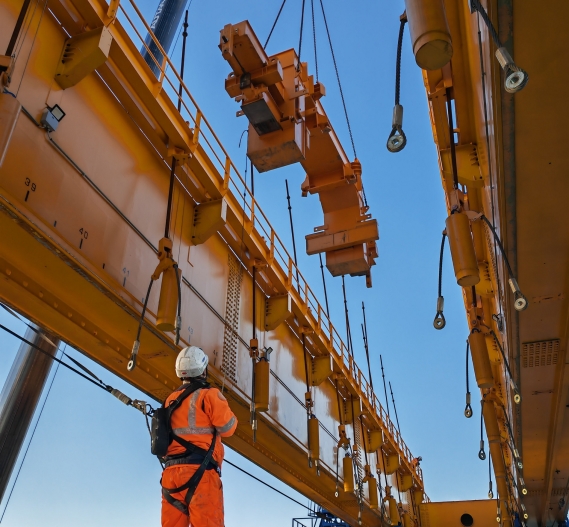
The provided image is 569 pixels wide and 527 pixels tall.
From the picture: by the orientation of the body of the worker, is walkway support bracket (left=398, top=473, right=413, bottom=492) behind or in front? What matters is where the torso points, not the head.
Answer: in front

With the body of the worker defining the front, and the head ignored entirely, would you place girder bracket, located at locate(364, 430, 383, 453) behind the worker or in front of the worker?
in front

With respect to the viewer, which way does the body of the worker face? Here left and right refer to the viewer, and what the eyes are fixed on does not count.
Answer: facing away from the viewer and to the right of the viewer
